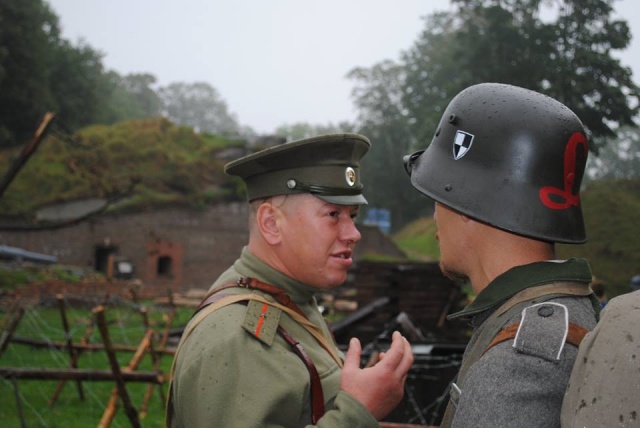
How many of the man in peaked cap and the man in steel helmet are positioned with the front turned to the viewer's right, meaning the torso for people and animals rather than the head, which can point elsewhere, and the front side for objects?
1

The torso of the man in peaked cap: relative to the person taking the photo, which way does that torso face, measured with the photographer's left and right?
facing to the right of the viewer

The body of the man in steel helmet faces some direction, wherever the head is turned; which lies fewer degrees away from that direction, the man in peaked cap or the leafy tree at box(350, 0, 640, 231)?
the man in peaked cap

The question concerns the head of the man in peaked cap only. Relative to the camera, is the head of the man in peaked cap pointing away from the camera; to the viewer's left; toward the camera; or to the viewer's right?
to the viewer's right

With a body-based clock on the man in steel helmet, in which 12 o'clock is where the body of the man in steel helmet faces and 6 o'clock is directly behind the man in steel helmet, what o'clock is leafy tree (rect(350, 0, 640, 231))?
The leafy tree is roughly at 3 o'clock from the man in steel helmet.

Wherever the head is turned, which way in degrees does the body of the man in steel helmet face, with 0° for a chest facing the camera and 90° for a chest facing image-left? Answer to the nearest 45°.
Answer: approximately 90°

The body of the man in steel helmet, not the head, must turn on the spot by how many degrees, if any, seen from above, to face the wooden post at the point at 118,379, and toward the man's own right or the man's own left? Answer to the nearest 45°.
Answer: approximately 45° to the man's own right

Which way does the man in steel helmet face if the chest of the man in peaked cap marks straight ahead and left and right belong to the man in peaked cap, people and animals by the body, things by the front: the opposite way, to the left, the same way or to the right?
the opposite way

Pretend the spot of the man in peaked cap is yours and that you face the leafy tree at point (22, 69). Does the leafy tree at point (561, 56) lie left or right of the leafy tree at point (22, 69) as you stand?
right

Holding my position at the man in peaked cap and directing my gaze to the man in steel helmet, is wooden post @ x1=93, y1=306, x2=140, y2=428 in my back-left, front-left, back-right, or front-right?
back-left

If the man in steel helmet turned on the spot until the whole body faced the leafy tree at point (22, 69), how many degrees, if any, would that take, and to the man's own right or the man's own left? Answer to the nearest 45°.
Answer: approximately 45° to the man's own right
